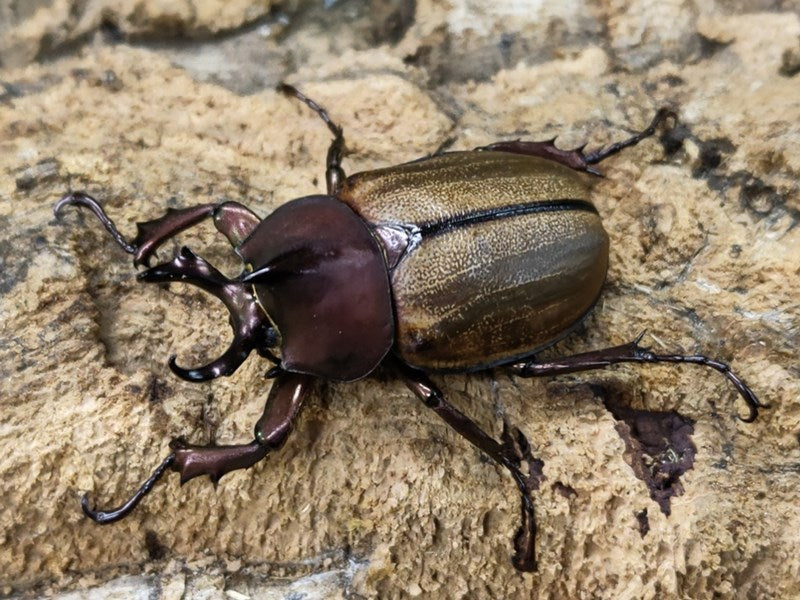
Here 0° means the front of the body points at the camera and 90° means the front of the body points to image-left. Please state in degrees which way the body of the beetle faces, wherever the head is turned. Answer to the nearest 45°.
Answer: approximately 90°
